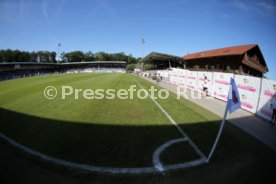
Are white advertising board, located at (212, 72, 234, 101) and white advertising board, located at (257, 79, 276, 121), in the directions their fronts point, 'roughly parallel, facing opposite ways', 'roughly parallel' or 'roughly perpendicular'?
roughly parallel

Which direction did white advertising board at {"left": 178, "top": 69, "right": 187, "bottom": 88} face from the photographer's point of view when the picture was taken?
facing the viewer and to the left of the viewer

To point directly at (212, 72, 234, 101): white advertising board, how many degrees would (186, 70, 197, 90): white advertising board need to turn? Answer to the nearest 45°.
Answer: approximately 45° to its left

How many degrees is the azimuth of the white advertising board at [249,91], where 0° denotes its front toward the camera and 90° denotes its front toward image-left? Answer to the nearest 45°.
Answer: approximately 45°

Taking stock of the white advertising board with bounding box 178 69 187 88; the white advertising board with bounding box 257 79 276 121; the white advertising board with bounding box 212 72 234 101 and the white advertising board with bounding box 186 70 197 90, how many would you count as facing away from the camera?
0

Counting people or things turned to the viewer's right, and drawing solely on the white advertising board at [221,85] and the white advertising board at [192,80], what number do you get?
0

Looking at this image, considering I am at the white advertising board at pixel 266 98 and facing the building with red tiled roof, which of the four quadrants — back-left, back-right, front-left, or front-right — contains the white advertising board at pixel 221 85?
front-left

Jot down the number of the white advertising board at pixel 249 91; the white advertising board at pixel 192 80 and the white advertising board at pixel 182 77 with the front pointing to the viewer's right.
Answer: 0

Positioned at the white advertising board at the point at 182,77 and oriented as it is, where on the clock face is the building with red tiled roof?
The building with red tiled roof is roughly at 6 o'clock from the white advertising board.
